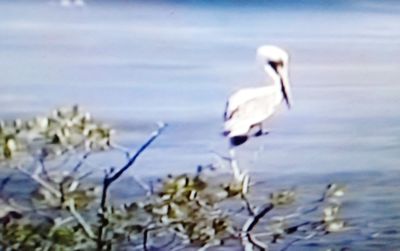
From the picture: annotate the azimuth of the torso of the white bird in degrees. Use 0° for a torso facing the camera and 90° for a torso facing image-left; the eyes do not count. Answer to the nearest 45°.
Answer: approximately 270°

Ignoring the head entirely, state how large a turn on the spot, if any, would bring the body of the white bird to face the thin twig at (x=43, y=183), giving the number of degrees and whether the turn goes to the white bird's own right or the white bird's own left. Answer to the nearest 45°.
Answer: approximately 180°
